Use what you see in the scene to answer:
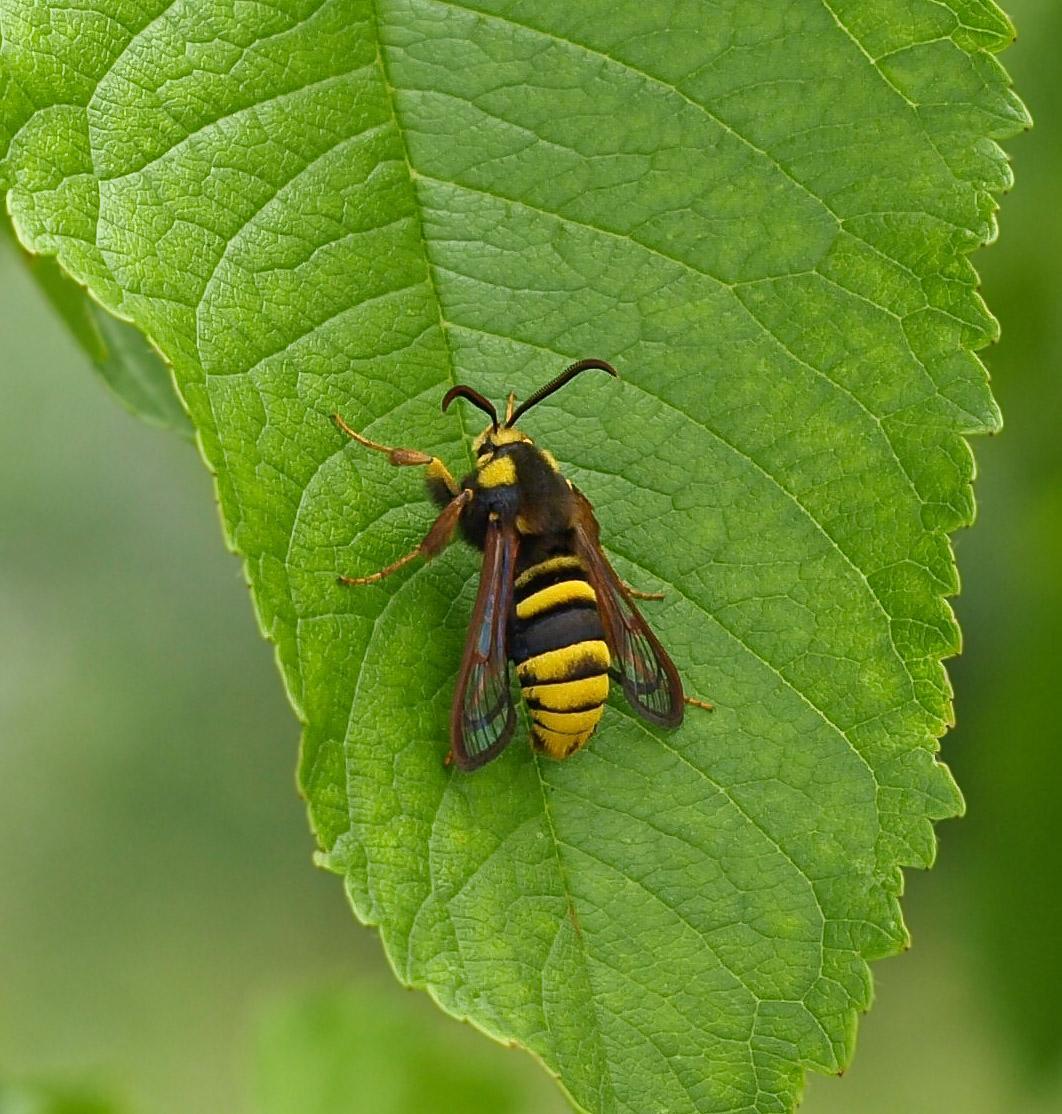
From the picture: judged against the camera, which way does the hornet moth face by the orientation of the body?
away from the camera

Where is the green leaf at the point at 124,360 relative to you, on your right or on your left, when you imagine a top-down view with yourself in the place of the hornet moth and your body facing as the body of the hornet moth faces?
on your left
